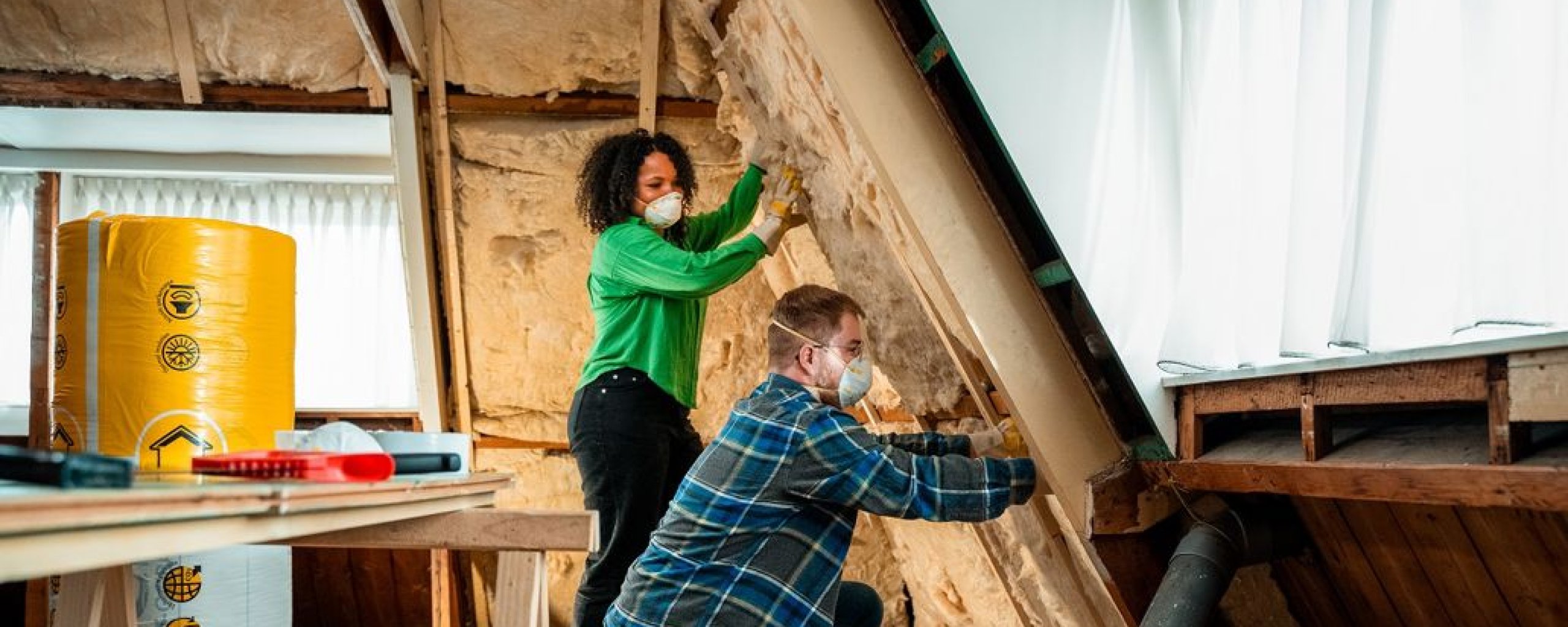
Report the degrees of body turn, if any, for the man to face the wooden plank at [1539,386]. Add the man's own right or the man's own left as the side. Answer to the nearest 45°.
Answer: approximately 45° to the man's own right

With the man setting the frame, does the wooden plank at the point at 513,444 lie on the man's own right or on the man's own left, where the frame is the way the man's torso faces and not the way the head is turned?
on the man's own left

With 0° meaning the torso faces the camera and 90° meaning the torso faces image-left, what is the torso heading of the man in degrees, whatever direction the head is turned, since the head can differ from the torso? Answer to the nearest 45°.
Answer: approximately 270°

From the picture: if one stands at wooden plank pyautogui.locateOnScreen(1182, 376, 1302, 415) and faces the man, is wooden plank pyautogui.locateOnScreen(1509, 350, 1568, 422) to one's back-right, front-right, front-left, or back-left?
back-left

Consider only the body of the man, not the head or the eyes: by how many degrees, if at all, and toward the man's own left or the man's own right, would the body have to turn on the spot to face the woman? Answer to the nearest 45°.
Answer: approximately 135° to the man's own left

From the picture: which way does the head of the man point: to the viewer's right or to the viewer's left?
to the viewer's right

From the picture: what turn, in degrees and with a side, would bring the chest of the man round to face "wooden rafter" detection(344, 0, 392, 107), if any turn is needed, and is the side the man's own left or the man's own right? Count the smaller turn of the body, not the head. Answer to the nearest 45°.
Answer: approximately 135° to the man's own left
